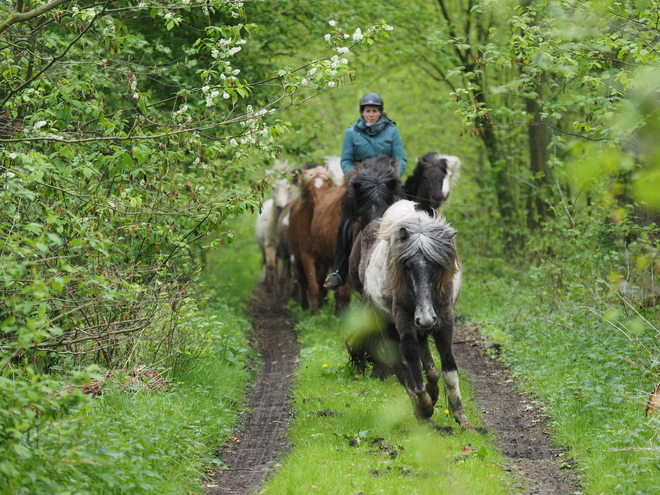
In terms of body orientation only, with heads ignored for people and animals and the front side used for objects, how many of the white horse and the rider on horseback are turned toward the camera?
2

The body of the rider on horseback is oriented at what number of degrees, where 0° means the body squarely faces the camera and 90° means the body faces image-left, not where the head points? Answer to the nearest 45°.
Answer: approximately 0°

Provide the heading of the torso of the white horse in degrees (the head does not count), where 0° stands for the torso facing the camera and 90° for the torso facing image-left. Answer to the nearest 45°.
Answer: approximately 0°

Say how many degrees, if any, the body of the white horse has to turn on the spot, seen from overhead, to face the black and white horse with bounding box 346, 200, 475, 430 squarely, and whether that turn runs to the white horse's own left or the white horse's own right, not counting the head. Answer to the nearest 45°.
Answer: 0° — it already faces it

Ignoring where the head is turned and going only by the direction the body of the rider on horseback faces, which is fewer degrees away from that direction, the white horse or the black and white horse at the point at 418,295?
the black and white horse
